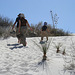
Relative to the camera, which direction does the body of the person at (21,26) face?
away from the camera
